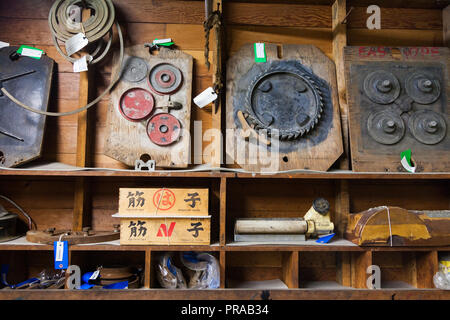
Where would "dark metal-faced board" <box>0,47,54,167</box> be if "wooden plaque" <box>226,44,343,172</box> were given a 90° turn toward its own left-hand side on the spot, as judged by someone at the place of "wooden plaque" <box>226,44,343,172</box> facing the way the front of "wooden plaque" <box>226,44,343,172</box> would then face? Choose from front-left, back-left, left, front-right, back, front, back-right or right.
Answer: back

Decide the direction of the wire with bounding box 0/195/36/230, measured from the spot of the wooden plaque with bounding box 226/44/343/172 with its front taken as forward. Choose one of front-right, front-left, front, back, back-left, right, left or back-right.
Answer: right

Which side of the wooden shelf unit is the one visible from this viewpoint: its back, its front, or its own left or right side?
front

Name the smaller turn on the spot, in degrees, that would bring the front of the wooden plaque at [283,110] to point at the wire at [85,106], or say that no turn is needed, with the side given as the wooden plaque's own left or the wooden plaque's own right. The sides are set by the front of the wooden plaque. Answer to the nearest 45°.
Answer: approximately 90° to the wooden plaque's own right

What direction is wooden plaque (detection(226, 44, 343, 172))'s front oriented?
toward the camera
